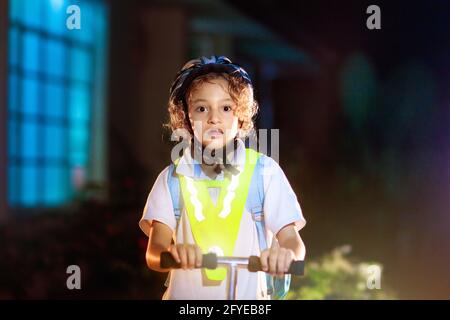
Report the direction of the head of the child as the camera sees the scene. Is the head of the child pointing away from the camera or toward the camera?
toward the camera

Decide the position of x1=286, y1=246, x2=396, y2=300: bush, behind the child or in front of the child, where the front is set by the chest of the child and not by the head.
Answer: behind

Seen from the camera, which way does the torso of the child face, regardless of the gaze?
toward the camera
